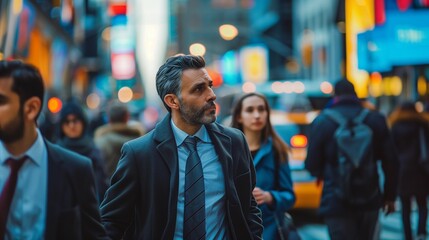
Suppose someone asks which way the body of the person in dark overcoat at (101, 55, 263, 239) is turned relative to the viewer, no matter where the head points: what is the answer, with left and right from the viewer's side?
facing the viewer

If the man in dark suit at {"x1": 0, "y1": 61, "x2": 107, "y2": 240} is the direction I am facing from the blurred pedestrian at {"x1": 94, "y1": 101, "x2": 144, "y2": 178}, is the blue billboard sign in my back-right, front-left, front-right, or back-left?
back-left

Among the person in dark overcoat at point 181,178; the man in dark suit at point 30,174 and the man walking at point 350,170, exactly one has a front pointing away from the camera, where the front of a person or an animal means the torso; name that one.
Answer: the man walking

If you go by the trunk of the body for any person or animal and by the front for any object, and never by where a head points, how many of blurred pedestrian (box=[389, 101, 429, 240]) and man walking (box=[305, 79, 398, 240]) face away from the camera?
2

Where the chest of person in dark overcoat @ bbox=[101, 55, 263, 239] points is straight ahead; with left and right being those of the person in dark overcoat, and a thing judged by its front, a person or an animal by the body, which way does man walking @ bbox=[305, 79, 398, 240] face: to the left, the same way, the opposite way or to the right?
the opposite way

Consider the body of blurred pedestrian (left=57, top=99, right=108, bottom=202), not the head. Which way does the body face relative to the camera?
toward the camera

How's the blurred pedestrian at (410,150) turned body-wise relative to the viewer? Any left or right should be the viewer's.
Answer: facing away from the viewer

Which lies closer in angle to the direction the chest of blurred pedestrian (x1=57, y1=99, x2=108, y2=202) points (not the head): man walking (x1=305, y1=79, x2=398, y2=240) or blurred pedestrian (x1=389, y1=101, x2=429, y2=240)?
the man walking

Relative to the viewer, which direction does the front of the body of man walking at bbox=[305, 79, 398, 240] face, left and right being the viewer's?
facing away from the viewer

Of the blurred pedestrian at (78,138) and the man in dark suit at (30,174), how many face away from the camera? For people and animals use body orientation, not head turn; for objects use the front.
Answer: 0
